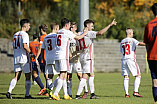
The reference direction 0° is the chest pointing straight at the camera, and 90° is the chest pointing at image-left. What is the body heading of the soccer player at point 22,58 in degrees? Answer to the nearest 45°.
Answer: approximately 225°

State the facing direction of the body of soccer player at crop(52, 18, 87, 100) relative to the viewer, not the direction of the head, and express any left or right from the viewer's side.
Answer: facing away from the viewer and to the right of the viewer

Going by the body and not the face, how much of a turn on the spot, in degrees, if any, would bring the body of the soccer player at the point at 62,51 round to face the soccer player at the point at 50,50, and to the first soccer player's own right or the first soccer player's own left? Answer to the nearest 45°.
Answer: approximately 90° to the first soccer player's own left

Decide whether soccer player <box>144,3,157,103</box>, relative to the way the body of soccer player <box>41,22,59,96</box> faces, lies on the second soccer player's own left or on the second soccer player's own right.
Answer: on the second soccer player's own right

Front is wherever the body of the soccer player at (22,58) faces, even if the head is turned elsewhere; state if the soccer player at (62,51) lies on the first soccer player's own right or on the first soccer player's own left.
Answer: on the first soccer player's own right

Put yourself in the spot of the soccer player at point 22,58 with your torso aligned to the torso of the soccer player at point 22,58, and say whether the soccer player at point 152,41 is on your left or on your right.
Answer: on your right

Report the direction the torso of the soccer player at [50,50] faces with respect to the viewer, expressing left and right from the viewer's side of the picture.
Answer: facing away from the viewer and to the right of the viewer
